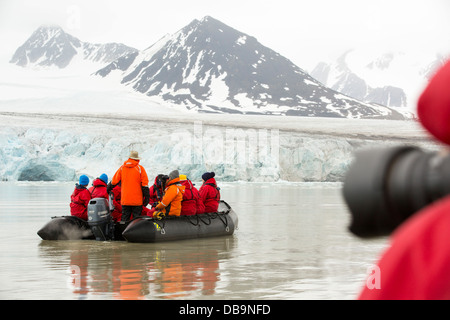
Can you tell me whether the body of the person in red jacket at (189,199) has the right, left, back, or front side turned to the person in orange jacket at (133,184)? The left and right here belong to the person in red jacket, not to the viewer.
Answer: left

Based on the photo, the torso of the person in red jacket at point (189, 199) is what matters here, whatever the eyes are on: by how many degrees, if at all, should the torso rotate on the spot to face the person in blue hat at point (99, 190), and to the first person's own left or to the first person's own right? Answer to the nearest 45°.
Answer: approximately 45° to the first person's own left

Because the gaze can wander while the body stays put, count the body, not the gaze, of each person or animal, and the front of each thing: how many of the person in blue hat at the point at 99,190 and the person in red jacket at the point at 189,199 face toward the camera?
0

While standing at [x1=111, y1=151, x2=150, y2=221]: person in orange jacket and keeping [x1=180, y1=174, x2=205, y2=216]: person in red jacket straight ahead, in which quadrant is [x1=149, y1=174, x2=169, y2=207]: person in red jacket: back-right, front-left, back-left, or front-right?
front-left

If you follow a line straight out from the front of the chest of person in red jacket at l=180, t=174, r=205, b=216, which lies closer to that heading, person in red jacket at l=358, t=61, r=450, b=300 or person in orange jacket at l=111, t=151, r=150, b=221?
the person in orange jacket

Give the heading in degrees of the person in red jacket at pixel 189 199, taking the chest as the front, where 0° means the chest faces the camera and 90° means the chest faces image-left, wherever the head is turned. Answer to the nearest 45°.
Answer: approximately 135°

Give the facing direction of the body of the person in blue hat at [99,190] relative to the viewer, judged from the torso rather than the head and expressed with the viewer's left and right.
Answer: facing away from the viewer and to the right of the viewer

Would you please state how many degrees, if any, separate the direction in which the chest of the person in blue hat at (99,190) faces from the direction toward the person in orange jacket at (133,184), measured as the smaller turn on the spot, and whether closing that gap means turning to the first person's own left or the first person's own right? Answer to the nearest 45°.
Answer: approximately 90° to the first person's own right

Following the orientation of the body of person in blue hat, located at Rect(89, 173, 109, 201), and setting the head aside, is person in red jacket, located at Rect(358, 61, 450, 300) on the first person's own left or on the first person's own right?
on the first person's own right

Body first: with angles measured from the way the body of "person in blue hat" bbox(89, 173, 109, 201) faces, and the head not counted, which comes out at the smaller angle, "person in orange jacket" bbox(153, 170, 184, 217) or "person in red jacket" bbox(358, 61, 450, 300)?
the person in orange jacket

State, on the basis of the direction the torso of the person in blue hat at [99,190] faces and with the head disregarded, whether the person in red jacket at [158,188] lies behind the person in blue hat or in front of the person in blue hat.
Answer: in front

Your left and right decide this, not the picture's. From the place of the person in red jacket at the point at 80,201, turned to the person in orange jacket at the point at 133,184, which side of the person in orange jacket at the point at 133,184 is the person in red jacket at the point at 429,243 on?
right
